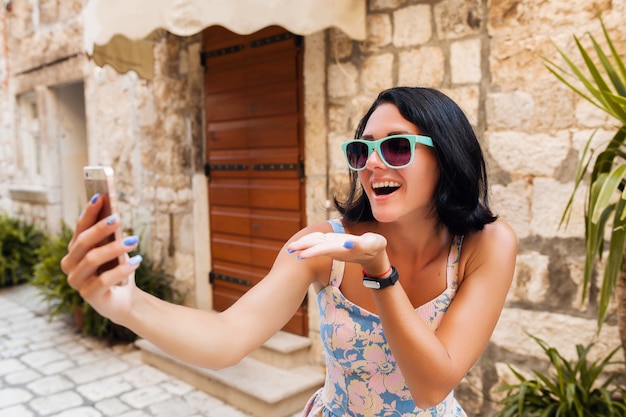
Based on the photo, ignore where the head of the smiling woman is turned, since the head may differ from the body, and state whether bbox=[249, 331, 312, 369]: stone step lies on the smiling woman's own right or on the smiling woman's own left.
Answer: on the smiling woman's own right

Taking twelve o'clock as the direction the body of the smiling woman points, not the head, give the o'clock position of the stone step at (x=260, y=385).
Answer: The stone step is roughly at 4 o'clock from the smiling woman.

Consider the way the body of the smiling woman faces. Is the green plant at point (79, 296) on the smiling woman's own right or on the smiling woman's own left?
on the smiling woman's own right

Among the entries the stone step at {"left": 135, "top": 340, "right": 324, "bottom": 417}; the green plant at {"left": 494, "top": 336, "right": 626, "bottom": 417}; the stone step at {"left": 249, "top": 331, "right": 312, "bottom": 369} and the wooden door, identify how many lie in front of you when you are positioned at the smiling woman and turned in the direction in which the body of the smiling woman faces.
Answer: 0

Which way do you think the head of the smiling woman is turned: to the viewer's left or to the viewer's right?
to the viewer's left

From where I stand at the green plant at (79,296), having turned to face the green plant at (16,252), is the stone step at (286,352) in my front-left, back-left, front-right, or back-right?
back-right

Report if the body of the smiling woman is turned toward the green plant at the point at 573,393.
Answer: no

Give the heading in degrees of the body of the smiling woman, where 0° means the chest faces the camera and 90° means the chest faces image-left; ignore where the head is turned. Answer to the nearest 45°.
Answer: approximately 45°

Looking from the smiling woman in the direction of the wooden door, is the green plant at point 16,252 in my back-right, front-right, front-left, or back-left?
front-left

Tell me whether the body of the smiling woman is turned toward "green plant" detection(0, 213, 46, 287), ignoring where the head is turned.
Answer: no

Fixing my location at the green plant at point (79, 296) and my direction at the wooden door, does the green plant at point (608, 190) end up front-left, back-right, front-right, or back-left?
front-right

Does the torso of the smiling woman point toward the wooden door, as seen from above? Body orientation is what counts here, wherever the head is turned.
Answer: no

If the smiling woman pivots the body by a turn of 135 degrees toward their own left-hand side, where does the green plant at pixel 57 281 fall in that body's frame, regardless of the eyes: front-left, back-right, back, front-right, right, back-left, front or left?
back-left
